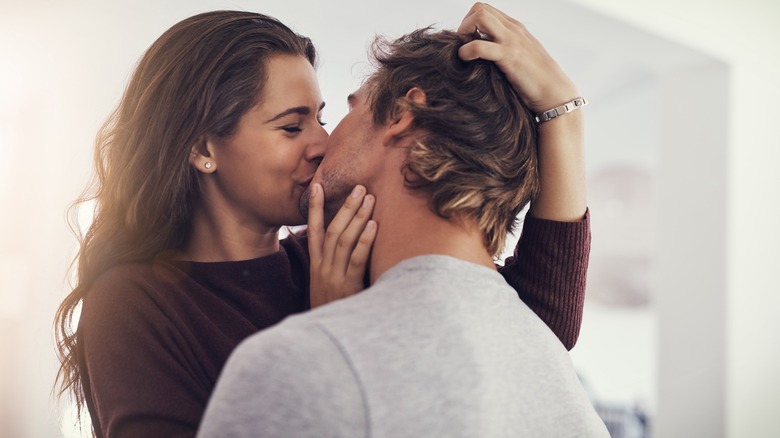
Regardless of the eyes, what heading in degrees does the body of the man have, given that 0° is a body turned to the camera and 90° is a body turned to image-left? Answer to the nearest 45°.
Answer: approximately 135°

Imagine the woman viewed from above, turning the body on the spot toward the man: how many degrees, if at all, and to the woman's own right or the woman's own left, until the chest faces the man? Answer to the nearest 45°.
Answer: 0° — they already face them

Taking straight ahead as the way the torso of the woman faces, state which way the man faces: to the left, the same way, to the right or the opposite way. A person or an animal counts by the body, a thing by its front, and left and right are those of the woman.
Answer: the opposite way

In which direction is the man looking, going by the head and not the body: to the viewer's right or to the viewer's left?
to the viewer's left

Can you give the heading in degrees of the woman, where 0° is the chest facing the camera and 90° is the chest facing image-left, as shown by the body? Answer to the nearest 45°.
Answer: approximately 315°
